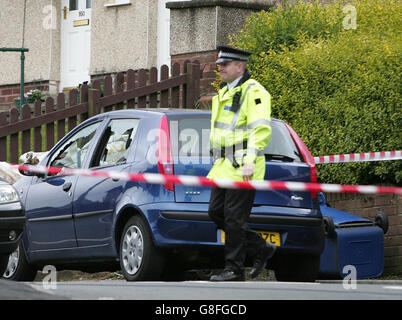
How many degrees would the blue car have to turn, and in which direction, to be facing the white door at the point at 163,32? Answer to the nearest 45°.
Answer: approximately 45° to its right

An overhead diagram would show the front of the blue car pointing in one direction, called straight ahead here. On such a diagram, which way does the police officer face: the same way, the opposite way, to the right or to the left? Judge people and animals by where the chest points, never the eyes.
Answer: to the left

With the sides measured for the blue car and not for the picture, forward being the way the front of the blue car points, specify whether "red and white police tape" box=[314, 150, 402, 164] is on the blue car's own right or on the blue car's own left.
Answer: on the blue car's own right

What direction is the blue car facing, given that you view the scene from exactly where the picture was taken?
facing away from the viewer and to the left of the viewer

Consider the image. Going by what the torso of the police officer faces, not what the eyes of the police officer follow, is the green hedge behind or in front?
behind

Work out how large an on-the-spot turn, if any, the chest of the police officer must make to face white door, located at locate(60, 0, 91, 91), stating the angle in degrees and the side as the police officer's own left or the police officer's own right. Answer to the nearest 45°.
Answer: approximately 135° to the police officer's own right

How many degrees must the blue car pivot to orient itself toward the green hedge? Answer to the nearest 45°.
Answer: approximately 90° to its right

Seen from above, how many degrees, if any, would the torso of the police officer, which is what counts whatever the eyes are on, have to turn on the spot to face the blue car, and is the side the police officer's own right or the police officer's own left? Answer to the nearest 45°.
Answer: approximately 90° to the police officer's own right
